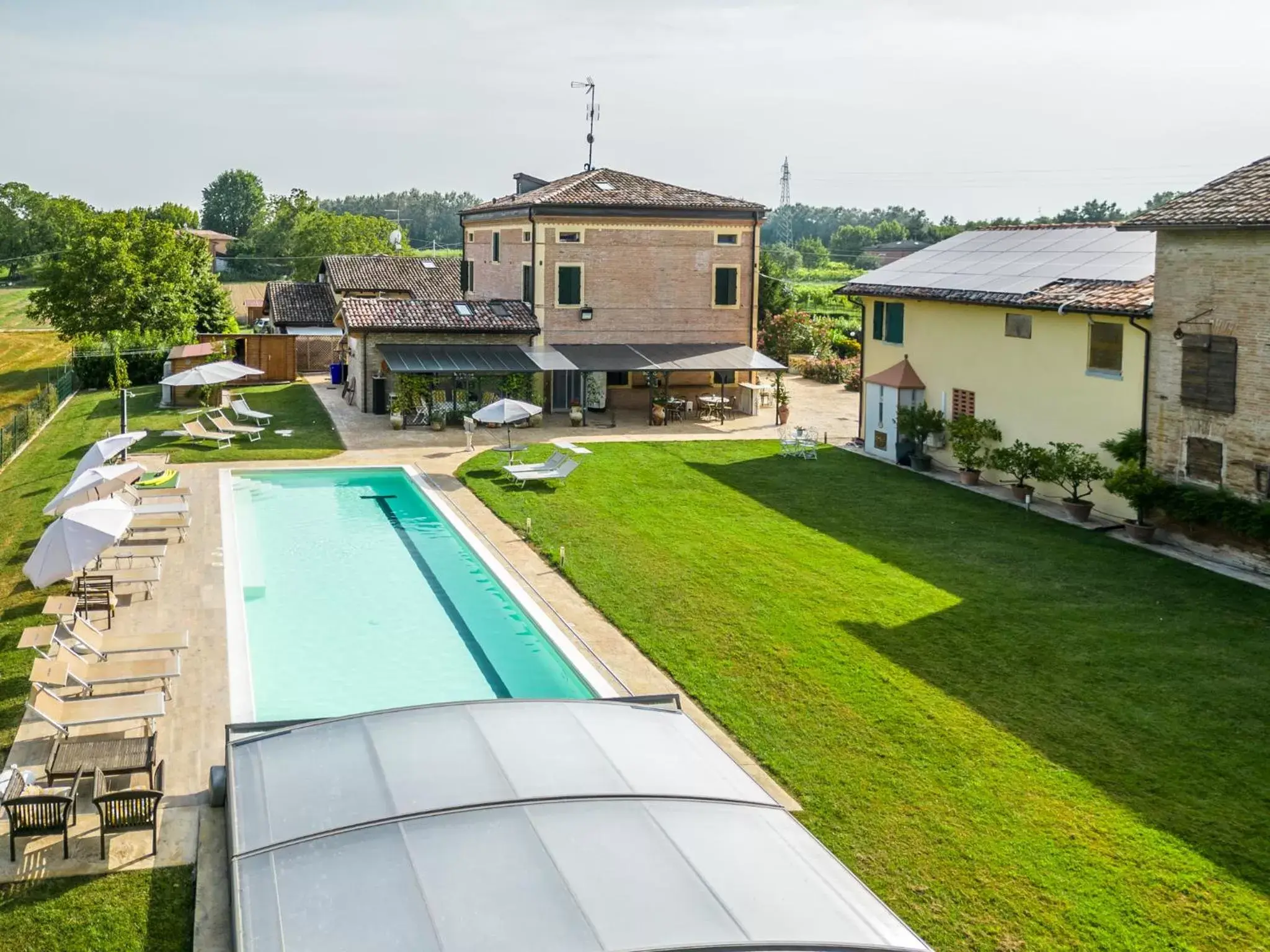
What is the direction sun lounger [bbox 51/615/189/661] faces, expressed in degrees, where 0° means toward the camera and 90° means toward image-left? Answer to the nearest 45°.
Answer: approximately 270°

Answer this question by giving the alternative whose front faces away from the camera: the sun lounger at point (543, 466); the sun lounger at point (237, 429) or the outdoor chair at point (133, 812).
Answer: the outdoor chair

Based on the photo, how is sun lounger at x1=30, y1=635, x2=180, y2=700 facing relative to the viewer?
to the viewer's right

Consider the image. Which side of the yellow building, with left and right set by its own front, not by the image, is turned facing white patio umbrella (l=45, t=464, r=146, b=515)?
front

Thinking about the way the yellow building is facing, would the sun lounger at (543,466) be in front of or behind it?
in front

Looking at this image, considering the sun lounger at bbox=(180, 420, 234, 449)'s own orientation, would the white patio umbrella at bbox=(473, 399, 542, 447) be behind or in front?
in front

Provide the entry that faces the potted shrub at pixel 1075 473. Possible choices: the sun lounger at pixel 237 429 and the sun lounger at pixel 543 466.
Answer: the sun lounger at pixel 237 429

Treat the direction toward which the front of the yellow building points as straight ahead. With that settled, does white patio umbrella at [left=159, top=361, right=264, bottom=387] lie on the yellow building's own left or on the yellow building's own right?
on the yellow building's own right

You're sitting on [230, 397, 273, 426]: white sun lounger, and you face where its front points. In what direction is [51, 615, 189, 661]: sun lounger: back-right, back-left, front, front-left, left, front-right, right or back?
front-right

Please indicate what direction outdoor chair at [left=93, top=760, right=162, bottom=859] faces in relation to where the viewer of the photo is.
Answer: facing away from the viewer

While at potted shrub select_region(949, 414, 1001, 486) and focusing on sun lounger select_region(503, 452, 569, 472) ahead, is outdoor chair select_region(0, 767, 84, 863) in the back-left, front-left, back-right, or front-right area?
front-left

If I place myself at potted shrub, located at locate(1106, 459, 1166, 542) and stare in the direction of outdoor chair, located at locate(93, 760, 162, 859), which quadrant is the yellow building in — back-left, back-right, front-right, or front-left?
back-right

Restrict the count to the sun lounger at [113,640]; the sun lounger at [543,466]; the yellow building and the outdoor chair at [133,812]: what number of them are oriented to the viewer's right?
1

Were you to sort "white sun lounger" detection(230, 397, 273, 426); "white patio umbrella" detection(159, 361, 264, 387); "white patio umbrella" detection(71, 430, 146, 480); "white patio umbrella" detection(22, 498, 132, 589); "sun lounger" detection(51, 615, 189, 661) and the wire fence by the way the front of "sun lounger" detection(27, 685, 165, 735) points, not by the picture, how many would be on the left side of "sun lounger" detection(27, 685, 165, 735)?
6

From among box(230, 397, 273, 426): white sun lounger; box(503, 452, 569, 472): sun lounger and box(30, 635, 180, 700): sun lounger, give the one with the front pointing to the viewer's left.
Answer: box(503, 452, 569, 472): sun lounger

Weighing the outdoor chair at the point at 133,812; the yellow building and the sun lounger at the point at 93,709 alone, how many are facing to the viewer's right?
1

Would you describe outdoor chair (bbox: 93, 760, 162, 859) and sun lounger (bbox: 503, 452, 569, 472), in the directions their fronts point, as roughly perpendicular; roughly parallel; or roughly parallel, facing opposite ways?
roughly perpendicular

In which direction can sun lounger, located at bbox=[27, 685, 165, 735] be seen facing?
to the viewer's right
